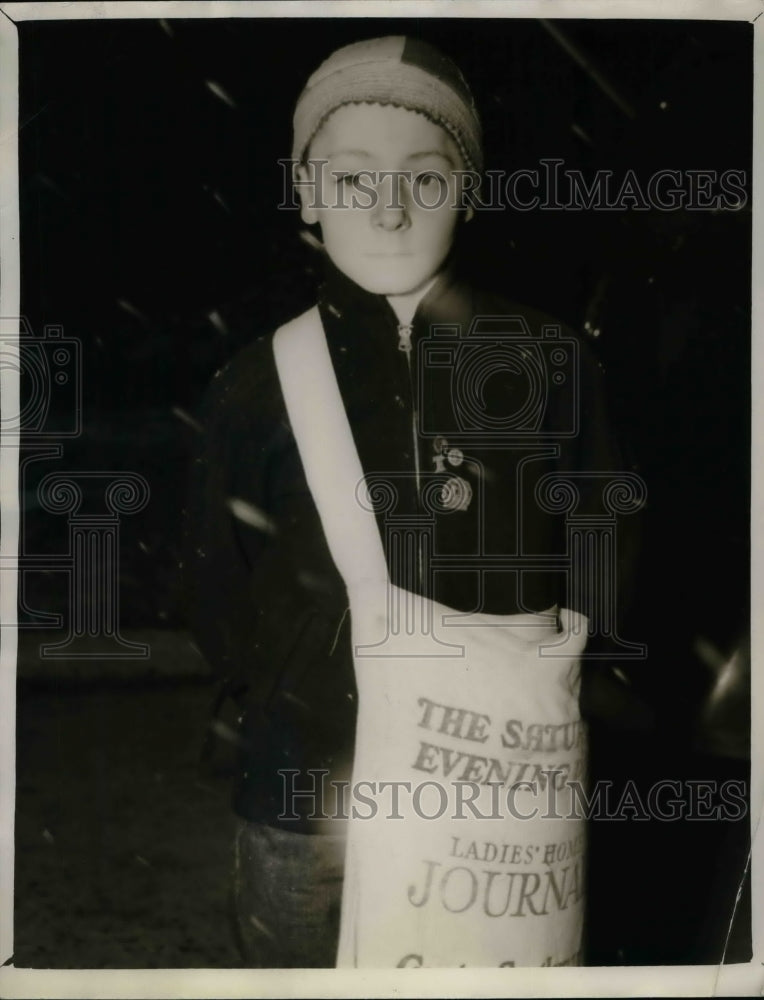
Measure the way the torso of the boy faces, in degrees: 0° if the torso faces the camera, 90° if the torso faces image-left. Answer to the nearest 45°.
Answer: approximately 0°
